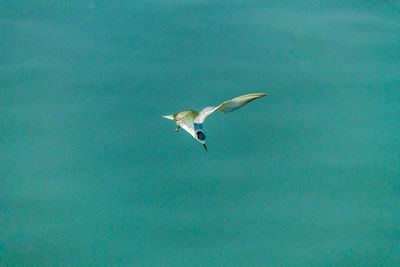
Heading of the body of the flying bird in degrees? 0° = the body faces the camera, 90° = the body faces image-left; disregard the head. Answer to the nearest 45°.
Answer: approximately 315°
